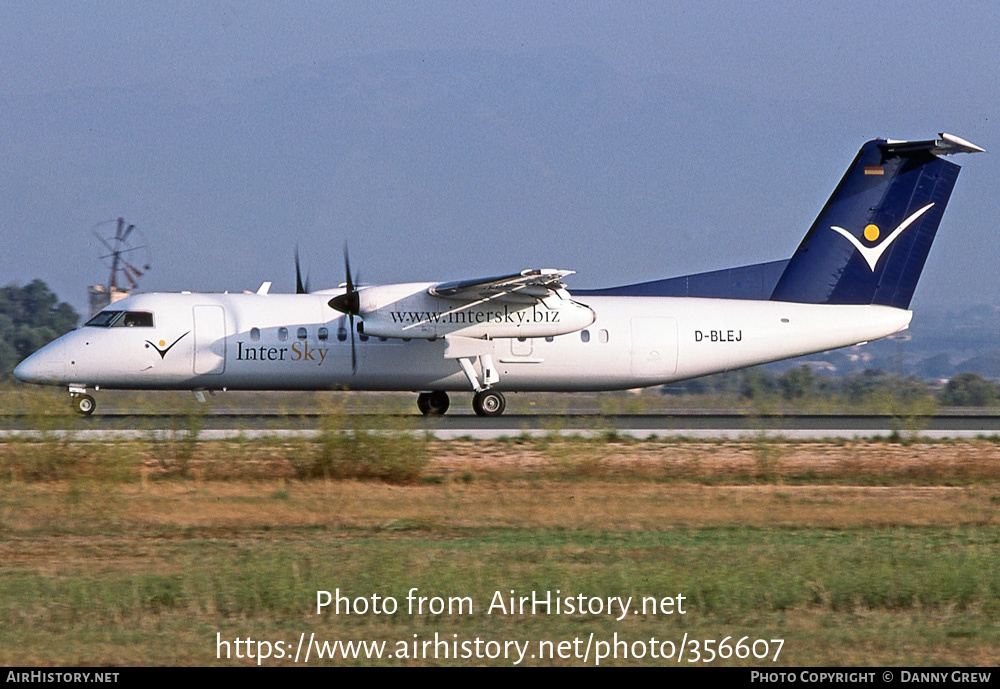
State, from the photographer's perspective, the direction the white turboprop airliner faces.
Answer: facing to the left of the viewer
